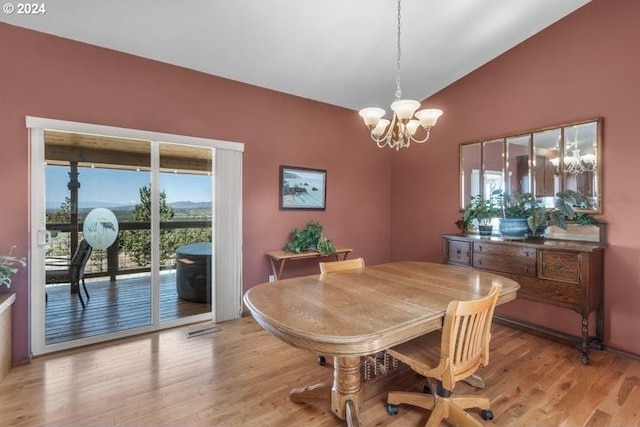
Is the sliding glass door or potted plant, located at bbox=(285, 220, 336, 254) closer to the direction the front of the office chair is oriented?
the potted plant

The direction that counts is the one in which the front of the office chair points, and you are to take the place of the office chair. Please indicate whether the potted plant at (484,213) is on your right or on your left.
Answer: on your right

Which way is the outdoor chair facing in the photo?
to the viewer's left

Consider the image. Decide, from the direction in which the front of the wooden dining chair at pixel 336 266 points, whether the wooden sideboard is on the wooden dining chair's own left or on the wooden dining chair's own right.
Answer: on the wooden dining chair's own left

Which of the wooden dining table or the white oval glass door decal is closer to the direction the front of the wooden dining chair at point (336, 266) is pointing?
the wooden dining table

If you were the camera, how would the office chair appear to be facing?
facing away from the viewer and to the left of the viewer

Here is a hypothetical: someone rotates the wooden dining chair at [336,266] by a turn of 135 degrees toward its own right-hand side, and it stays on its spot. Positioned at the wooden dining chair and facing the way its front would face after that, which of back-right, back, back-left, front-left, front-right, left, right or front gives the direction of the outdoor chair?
front

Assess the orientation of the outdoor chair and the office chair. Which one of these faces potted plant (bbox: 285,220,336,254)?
the office chair

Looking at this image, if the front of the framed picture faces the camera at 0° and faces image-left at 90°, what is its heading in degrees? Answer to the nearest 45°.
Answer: approximately 315°

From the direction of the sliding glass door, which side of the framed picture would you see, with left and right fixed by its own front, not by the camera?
right

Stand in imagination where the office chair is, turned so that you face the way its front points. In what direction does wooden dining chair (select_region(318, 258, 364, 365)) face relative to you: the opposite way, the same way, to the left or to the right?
the opposite way

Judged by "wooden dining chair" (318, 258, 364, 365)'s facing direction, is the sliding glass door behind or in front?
behind

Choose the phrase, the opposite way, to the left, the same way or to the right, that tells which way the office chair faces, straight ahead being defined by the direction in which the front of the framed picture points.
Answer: the opposite way
